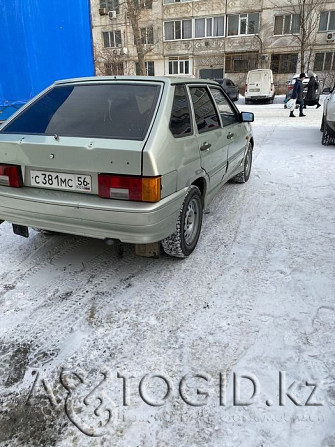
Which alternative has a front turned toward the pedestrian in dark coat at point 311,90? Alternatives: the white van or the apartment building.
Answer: the apartment building

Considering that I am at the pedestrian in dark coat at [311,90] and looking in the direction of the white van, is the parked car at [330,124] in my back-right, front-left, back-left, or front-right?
back-left

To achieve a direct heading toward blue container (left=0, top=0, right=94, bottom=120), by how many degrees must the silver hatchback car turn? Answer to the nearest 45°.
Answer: approximately 45° to its left

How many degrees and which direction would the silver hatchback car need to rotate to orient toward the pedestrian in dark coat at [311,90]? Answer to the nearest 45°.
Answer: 0° — it already faces them

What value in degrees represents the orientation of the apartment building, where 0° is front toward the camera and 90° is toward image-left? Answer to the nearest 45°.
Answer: approximately 0°
